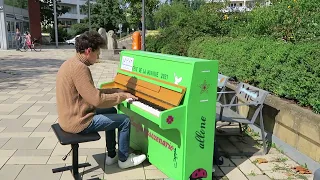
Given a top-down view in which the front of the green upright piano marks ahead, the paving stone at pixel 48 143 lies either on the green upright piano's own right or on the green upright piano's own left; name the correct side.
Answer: on the green upright piano's own right

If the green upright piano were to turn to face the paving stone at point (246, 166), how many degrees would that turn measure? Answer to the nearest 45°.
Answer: approximately 180°

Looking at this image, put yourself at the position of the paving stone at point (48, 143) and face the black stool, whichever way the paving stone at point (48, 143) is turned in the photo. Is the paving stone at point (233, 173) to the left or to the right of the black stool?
left

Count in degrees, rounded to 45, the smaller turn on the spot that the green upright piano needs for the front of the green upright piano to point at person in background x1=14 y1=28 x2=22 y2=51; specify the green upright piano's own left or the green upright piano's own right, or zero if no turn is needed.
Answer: approximately 90° to the green upright piano's own right

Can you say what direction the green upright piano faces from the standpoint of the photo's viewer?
facing the viewer and to the left of the viewer

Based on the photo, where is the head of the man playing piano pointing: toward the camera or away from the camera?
away from the camera

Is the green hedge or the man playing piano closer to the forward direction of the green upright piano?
the man playing piano

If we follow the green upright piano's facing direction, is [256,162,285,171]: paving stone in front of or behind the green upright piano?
behind

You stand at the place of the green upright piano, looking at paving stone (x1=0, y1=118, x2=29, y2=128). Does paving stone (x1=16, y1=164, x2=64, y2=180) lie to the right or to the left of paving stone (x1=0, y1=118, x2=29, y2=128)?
left

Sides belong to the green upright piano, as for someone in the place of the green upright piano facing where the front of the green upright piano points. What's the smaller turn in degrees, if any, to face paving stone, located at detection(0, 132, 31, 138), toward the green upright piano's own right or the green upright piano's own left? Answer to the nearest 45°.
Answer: approximately 90° to the green upright piano's own right
